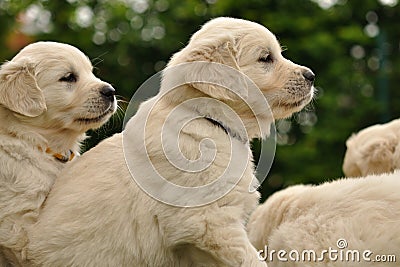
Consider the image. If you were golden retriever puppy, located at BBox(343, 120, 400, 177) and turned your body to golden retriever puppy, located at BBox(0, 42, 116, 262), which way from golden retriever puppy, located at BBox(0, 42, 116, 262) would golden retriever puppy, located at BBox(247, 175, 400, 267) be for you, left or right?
left

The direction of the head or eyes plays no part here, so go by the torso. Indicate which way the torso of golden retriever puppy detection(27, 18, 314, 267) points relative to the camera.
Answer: to the viewer's right

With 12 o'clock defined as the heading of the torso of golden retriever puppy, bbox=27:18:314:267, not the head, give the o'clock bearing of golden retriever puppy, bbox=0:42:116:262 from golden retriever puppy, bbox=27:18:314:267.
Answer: golden retriever puppy, bbox=0:42:116:262 is roughly at 7 o'clock from golden retriever puppy, bbox=27:18:314:267.

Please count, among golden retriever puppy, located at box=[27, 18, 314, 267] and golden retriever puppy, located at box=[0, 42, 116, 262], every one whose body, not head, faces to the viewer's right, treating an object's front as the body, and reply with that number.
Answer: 2

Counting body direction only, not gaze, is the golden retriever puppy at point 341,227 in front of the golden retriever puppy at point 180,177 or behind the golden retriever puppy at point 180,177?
in front

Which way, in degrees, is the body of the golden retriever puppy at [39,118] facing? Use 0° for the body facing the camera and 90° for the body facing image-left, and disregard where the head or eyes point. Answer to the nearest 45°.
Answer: approximately 270°

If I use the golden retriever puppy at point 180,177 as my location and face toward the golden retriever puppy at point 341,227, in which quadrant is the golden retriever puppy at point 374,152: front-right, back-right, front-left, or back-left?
front-left
